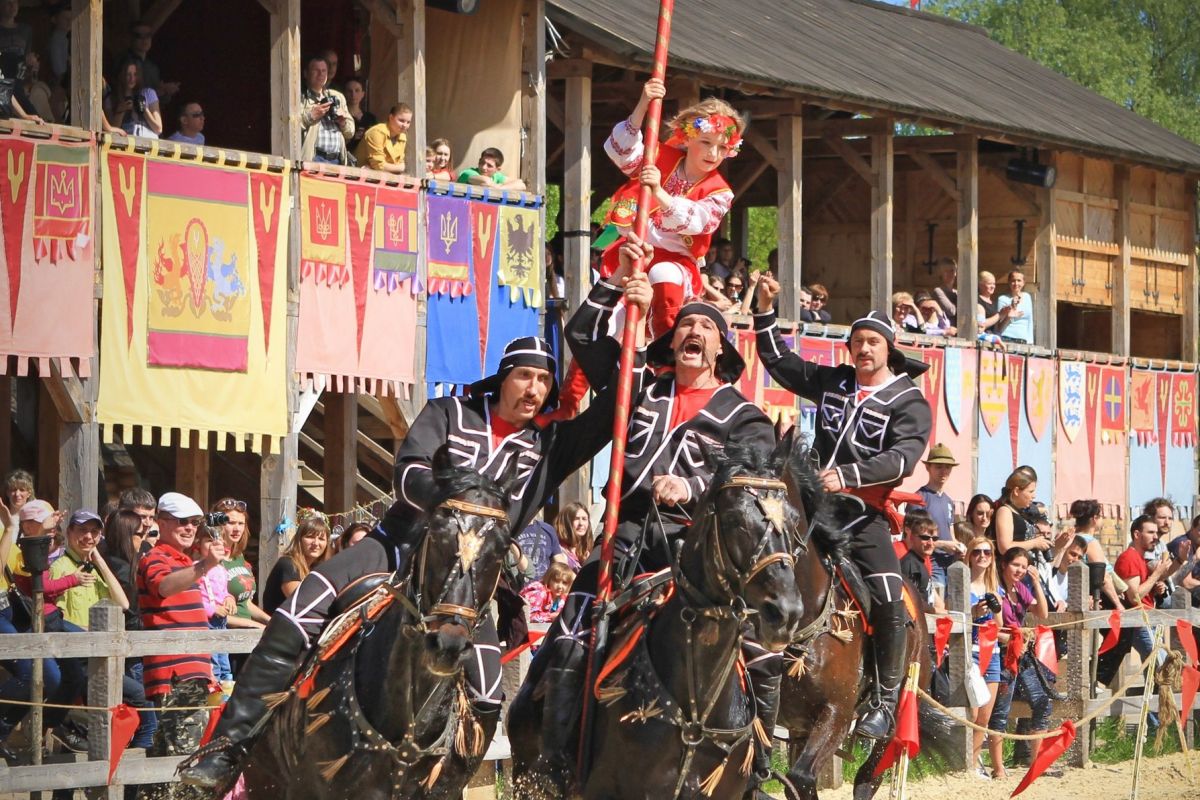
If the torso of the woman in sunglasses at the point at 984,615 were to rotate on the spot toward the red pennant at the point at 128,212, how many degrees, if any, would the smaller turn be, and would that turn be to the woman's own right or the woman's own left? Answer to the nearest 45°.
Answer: approximately 90° to the woman's own right

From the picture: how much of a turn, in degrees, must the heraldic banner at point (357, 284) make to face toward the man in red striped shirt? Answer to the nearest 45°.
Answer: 0° — it already faces them

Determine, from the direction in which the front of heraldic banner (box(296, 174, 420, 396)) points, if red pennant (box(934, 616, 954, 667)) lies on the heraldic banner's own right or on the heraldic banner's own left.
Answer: on the heraldic banner's own left

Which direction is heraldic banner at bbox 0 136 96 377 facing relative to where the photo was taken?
toward the camera

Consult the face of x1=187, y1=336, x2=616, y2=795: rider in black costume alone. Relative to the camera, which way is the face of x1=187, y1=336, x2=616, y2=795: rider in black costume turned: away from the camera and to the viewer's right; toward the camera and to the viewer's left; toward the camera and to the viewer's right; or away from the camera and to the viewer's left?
toward the camera and to the viewer's right

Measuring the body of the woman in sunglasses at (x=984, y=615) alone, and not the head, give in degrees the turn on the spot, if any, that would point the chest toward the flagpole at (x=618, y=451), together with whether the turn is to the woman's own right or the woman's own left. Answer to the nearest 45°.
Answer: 0° — they already face it

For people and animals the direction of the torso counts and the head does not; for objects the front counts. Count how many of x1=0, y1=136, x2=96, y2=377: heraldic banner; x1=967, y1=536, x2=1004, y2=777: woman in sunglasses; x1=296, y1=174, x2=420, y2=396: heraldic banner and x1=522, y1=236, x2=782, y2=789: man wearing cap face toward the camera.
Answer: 4

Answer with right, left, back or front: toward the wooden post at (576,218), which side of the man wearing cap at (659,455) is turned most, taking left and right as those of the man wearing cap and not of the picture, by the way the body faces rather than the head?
back

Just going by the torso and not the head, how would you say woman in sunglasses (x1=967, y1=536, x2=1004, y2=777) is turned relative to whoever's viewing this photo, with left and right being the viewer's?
facing the viewer

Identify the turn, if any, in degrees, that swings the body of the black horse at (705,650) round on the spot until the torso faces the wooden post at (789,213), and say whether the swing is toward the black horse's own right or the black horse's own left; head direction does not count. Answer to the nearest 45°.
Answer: approximately 135° to the black horse's own left

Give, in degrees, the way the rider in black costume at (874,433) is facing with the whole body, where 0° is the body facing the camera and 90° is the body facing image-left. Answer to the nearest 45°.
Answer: approximately 45°

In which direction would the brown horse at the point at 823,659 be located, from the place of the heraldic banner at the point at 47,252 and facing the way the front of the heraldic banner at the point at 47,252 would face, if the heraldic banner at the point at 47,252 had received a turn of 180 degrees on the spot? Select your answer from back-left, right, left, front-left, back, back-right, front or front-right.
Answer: back-right

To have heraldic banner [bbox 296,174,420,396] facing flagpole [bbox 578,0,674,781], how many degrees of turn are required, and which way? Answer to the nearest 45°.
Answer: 0° — it already faces it
